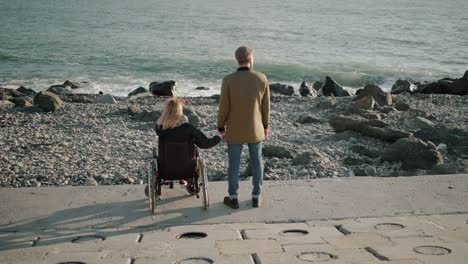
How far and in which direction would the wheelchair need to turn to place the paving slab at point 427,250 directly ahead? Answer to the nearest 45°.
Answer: approximately 135° to its right

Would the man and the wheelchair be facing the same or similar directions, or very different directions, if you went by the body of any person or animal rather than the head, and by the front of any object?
same or similar directions

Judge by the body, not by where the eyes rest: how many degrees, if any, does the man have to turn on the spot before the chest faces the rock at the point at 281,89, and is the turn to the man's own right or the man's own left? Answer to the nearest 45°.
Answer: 0° — they already face it

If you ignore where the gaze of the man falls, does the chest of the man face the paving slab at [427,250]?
no

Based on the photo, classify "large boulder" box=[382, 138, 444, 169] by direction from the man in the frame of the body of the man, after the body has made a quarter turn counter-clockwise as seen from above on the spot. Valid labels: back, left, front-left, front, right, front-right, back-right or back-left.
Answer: back-right

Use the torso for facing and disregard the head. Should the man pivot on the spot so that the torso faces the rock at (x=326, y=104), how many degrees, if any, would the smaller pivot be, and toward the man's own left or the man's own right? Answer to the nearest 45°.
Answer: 0° — they already face it

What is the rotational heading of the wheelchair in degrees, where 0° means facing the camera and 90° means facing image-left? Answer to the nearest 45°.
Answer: approximately 180°

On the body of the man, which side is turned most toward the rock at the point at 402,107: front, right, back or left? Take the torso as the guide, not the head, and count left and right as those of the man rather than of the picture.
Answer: front

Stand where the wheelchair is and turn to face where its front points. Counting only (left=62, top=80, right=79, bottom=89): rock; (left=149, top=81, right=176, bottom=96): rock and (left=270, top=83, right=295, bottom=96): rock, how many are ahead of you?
3

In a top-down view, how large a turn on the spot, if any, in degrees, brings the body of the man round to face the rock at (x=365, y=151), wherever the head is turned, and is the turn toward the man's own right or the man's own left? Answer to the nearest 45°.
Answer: approximately 45° to the man's own right

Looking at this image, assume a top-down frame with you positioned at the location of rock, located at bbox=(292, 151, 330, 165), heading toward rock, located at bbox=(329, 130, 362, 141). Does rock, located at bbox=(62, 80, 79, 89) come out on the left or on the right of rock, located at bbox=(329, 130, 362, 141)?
left

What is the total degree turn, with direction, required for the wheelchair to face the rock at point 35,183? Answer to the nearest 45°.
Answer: approximately 45° to its left

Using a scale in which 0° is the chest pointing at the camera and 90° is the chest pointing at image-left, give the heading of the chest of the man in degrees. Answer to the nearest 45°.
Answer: approximately 180°

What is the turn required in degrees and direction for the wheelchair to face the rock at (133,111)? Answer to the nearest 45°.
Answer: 0° — it already faces it

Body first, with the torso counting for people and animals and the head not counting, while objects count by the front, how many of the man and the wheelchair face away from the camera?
2

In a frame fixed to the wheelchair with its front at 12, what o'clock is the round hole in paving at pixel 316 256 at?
The round hole in paving is roughly at 5 o'clock from the wheelchair.

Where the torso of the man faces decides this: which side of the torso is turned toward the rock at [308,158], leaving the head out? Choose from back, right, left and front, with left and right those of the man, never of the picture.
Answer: front
